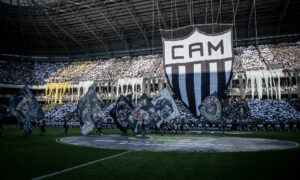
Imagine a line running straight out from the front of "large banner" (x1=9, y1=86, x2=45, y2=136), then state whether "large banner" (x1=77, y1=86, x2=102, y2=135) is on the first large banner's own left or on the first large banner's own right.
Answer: on the first large banner's own left

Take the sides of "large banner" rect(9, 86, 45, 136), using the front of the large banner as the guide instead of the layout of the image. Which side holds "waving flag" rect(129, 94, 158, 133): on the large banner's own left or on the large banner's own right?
on the large banner's own left

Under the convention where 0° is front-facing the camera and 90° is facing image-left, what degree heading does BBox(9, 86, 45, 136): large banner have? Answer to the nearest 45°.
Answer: approximately 0°

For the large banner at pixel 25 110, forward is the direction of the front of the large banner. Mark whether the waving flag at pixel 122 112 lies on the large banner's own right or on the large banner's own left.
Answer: on the large banner's own left

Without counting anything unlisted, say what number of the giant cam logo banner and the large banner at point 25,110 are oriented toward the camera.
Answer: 2

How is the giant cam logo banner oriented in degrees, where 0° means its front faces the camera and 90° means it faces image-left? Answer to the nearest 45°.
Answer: approximately 0°
